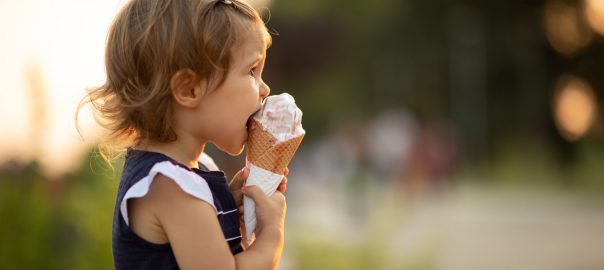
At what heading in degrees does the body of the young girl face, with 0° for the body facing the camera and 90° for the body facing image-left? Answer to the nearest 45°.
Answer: approximately 270°

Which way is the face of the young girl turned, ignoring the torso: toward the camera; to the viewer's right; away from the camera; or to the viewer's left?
to the viewer's right
